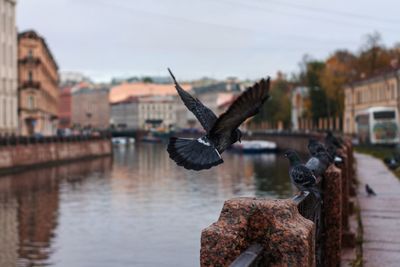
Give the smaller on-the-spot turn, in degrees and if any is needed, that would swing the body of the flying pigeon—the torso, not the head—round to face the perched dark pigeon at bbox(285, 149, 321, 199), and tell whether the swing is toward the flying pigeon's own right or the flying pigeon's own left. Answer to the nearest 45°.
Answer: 0° — it already faces it

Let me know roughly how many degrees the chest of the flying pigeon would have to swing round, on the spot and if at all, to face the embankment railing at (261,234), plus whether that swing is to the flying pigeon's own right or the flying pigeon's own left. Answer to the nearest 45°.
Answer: approximately 135° to the flying pigeon's own right

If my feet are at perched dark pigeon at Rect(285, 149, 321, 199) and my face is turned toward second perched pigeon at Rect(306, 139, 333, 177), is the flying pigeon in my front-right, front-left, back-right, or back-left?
back-left

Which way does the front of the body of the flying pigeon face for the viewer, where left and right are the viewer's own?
facing away from the viewer and to the right of the viewer
